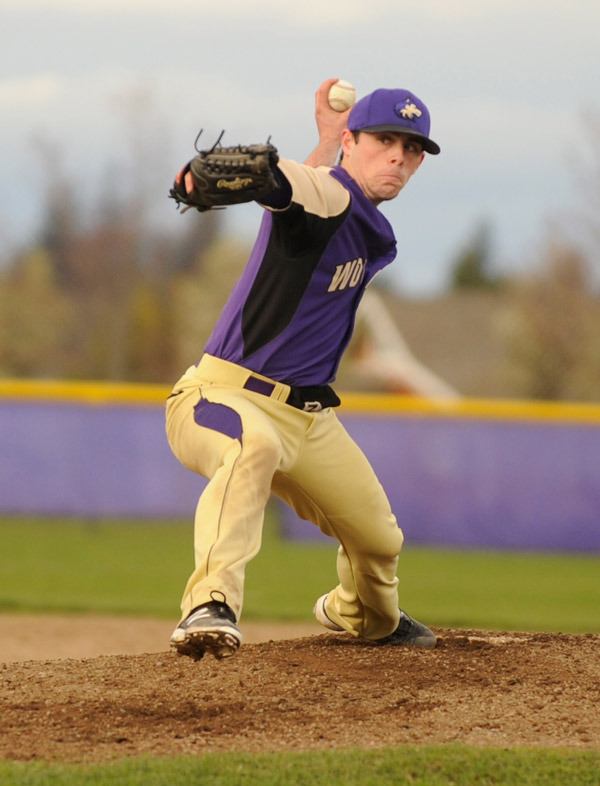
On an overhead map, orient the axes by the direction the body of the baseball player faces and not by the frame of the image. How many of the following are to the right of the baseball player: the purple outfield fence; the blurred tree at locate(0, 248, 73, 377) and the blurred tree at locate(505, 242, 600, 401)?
0

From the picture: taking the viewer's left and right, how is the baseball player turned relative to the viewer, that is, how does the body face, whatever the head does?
facing the viewer and to the right of the viewer

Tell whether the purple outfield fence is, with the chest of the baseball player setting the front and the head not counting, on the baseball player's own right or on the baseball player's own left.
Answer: on the baseball player's own left

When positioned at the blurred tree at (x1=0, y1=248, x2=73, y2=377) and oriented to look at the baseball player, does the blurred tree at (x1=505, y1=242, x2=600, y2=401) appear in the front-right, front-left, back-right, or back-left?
front-left

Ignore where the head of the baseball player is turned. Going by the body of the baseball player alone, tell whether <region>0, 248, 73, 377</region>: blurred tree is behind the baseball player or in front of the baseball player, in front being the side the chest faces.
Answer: behind

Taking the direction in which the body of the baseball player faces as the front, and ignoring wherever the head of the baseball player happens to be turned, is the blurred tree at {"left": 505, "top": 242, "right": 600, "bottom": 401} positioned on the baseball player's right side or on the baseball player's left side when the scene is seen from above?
on the baseball player's left side
